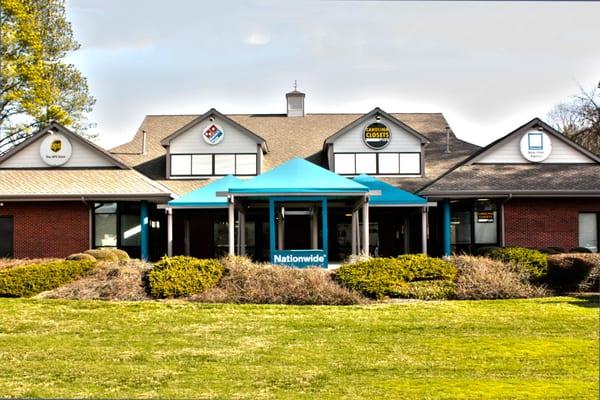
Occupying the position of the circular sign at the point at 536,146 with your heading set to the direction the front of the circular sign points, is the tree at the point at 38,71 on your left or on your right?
on your right

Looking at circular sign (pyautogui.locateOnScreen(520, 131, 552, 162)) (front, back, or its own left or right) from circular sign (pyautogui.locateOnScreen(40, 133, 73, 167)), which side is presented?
right

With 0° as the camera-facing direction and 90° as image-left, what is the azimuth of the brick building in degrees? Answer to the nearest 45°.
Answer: approximately 0°

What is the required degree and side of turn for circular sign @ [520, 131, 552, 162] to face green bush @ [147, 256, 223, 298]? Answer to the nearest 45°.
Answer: approximately 45° to its right

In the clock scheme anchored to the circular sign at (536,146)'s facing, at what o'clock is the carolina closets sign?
The carolina closets sign is roughly at 3 o'clock from the circular sign.
